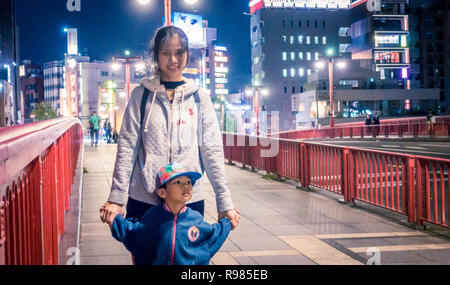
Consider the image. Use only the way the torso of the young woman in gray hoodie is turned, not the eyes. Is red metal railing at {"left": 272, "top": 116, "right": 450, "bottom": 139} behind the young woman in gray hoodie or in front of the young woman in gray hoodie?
behind

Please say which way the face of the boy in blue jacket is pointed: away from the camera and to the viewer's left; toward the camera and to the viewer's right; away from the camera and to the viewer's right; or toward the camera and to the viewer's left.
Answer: toward the camera and to the viewer's right

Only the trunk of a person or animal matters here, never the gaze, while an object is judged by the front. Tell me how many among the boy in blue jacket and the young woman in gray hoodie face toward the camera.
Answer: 2

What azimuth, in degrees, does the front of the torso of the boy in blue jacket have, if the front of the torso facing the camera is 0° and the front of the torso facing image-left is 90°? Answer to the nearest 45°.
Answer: approximately 0°

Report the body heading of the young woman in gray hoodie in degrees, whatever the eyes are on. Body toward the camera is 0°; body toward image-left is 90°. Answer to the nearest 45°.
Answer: approximately 0°
